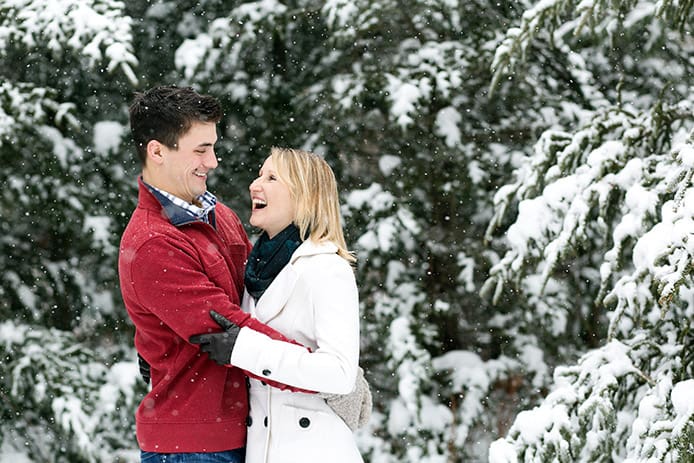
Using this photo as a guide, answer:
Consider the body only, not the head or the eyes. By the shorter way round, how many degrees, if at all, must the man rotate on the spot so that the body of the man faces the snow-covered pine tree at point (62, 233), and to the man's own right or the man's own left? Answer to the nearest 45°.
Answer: approximately 135° to the man's own left

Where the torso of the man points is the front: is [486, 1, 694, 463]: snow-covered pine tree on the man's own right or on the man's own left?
on the man's own left

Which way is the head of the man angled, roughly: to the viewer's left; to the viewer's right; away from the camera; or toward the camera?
to the viewer's right

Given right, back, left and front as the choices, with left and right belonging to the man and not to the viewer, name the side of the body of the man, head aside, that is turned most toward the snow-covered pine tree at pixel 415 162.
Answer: left

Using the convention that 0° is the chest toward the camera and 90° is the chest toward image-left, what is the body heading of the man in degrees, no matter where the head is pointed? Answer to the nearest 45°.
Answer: approximately 315°
